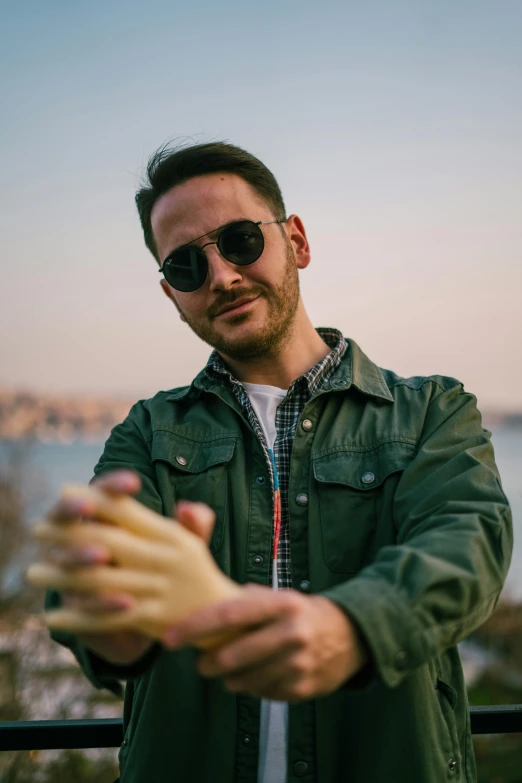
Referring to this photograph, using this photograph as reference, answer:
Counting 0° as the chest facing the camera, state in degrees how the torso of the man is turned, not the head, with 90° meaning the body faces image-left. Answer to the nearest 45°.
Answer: approximately 0°
